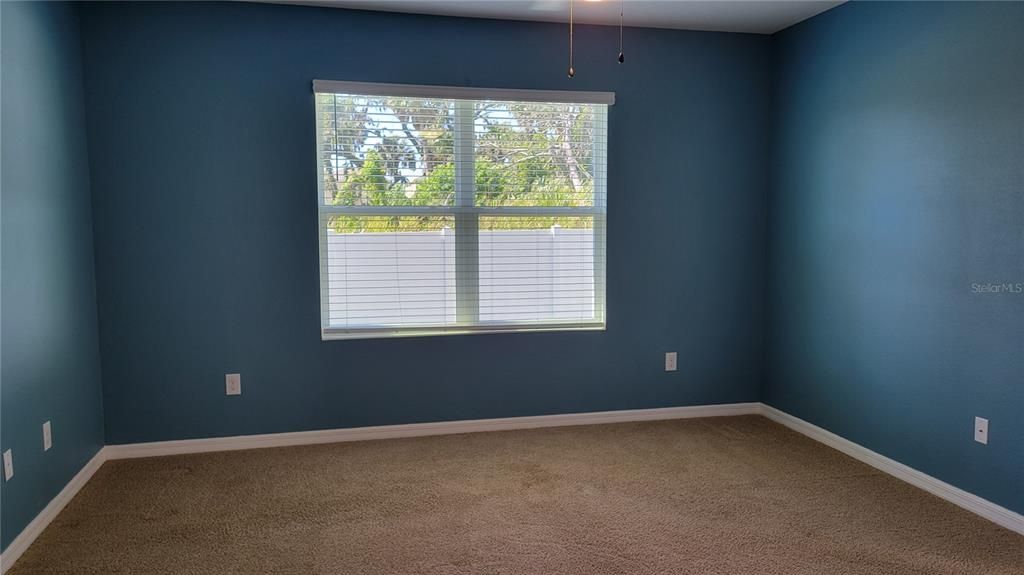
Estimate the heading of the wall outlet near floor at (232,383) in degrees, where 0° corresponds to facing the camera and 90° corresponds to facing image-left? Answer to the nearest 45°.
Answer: approximately 0°

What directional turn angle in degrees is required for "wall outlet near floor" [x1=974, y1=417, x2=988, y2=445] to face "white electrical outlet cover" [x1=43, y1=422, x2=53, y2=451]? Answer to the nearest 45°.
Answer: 0° — it already faces it

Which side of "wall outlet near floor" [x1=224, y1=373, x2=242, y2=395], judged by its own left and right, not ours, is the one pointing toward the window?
left

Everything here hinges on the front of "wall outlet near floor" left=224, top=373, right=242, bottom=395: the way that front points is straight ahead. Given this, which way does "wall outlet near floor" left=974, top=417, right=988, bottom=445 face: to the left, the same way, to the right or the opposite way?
to the right

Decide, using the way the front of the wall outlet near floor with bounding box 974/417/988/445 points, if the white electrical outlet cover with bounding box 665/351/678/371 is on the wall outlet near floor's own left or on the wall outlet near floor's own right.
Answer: on the wall outlet near floor's own right

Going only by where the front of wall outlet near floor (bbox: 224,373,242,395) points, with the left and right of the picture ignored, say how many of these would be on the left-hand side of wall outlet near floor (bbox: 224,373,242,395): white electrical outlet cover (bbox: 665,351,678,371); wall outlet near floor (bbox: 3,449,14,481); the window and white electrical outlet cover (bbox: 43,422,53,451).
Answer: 2

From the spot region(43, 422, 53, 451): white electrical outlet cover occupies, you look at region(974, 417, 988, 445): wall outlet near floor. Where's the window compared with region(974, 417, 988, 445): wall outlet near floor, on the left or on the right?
left

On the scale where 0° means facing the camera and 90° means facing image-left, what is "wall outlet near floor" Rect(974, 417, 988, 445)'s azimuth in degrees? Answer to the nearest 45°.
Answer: approximately 45°

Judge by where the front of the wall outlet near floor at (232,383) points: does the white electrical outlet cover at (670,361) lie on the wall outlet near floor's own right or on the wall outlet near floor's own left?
on the wall outlet near floor's own left
